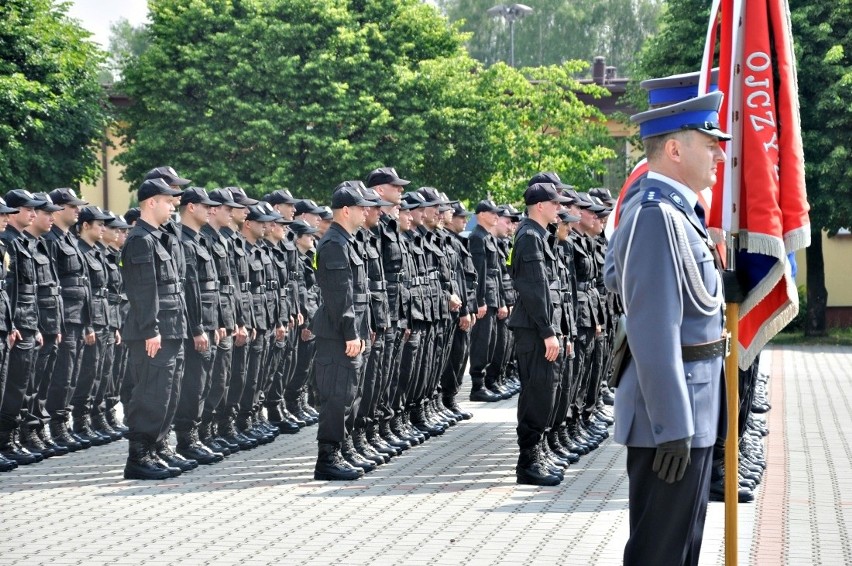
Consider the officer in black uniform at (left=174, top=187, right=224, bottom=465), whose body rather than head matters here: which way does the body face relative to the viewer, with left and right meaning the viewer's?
facing to the right of the viewer

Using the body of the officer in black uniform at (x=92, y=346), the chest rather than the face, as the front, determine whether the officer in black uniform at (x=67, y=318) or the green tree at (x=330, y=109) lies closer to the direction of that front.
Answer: the green tree

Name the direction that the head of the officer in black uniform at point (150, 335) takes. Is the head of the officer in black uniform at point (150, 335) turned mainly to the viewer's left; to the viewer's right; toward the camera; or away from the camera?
to the viewer's right

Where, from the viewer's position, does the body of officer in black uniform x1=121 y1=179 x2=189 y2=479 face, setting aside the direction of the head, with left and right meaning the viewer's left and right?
facing to the right of the viewer

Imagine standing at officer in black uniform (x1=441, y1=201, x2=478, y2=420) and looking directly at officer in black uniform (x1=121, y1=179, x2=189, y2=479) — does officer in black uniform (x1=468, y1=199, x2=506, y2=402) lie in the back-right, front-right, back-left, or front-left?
back-right

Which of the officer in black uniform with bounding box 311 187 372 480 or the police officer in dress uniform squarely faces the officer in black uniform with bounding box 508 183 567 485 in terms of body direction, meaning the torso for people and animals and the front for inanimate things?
the officer in black uniform with bounding box 311 187 372 480

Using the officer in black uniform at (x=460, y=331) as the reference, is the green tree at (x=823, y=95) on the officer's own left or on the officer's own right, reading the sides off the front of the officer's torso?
on the officer's own left

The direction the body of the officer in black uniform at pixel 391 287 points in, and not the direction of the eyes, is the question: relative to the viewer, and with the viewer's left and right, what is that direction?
facing to the right of the viewer

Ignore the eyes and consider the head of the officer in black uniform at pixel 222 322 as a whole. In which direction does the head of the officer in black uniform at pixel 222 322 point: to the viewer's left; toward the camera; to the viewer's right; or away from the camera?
to the viewer's right

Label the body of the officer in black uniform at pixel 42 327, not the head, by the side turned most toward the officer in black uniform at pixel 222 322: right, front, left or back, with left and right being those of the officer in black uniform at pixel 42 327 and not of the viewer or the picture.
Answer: front

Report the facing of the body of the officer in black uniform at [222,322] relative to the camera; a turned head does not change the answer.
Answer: to the viewer's right

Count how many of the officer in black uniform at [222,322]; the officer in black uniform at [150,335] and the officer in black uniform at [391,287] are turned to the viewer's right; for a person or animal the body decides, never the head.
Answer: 3
